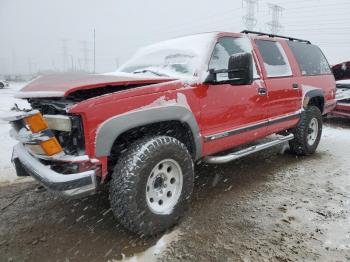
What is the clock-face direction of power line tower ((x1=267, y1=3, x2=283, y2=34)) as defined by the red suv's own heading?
The power line tower is roughly at 5 o'clock from the red suv.

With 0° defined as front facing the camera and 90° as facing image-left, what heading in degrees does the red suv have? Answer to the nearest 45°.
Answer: approximately 45°
